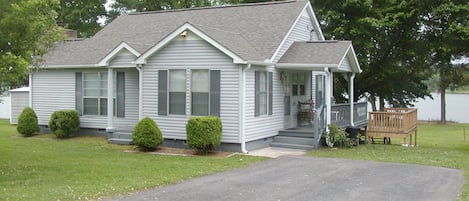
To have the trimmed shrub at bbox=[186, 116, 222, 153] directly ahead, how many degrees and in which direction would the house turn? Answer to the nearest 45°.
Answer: approximately 45° to its left

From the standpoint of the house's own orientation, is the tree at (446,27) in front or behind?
behind

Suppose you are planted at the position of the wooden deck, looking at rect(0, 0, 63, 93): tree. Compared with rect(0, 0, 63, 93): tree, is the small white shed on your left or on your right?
right

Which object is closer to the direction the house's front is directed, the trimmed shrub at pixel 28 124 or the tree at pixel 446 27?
the trimmed shrub

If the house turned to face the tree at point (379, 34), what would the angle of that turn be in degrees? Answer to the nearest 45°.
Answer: approximately 180°

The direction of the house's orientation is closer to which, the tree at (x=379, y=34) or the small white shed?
the small white shed

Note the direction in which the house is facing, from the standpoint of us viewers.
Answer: facing the viewer and to the left of the viewer

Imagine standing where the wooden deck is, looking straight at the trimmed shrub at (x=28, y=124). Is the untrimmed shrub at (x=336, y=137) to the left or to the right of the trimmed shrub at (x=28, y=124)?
left

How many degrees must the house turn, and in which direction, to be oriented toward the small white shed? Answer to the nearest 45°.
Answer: approximately 90° to its right

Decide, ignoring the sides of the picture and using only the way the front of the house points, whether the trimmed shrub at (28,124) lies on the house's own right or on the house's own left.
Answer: on the house's own right

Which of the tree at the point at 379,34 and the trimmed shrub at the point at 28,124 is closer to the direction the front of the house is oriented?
the trimmed shrub
